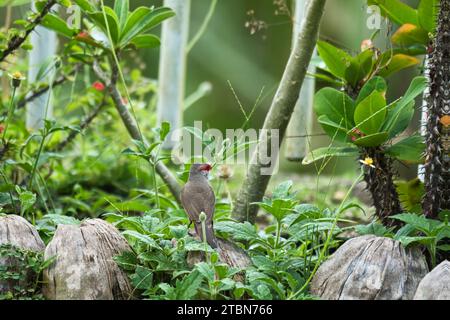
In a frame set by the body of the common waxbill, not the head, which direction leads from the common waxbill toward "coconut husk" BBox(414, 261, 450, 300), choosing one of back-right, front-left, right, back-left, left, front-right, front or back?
back-right

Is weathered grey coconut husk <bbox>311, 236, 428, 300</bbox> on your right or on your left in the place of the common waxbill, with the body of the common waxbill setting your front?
on your right

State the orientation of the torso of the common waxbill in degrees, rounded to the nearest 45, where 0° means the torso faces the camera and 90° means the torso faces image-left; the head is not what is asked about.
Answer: approximately 180°

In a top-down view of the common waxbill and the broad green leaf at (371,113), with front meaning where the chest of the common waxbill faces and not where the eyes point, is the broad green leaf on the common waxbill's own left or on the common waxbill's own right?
on the common waxbill's own right

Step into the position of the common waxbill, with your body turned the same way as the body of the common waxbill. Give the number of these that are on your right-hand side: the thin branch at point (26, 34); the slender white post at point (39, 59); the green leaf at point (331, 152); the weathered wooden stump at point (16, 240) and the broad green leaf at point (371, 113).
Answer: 2

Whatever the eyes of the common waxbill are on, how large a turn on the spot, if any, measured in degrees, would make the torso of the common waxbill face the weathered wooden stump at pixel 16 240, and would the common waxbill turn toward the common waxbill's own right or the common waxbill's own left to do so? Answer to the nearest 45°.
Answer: approximately 135° to the common waxbill's own left

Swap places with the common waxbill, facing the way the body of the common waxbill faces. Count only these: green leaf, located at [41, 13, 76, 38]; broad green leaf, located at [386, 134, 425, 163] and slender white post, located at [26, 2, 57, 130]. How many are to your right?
1

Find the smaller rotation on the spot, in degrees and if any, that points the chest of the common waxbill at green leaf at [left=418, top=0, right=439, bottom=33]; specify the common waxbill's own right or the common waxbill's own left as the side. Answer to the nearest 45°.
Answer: approximately 90° to the common waxbill's own right

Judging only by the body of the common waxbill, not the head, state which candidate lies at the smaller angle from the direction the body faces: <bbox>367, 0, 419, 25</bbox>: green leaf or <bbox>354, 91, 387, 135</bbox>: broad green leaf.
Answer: the green leaf

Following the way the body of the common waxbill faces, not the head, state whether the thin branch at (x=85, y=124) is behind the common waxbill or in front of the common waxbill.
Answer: in front

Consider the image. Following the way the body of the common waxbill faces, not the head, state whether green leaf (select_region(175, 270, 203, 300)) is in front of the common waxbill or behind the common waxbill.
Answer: behind

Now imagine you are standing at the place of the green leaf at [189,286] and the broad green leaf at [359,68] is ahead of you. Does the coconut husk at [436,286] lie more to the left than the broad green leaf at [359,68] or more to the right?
right

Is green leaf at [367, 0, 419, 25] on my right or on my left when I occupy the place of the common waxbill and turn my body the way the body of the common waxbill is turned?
on my right

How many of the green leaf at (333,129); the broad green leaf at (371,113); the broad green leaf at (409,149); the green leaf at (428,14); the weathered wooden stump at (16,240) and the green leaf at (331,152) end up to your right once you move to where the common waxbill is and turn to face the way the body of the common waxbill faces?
5

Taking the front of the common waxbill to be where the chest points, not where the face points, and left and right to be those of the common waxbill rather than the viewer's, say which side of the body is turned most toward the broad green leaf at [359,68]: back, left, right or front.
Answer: right

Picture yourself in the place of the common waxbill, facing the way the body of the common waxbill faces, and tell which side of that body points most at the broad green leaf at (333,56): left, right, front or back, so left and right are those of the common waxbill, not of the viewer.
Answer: right

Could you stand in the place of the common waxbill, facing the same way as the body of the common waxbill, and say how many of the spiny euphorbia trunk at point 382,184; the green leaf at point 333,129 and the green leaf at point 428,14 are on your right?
3

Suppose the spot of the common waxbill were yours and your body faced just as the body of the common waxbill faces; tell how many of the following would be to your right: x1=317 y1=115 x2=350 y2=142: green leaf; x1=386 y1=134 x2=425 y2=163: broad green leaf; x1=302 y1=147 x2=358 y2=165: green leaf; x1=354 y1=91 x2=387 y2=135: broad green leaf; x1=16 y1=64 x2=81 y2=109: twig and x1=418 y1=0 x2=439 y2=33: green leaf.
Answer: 5
